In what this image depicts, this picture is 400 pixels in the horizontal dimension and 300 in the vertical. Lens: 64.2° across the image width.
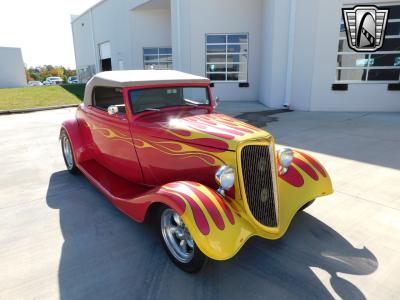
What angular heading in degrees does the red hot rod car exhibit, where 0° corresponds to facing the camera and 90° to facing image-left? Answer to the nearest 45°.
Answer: approximately 315°

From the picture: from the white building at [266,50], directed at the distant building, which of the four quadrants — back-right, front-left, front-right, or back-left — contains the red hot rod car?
back-left

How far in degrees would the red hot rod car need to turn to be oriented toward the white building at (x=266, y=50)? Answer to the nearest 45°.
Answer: approximately 135° to its left

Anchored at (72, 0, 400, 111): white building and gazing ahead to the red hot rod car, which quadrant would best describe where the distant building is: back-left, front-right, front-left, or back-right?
back-right

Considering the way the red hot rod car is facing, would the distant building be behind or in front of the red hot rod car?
behind
